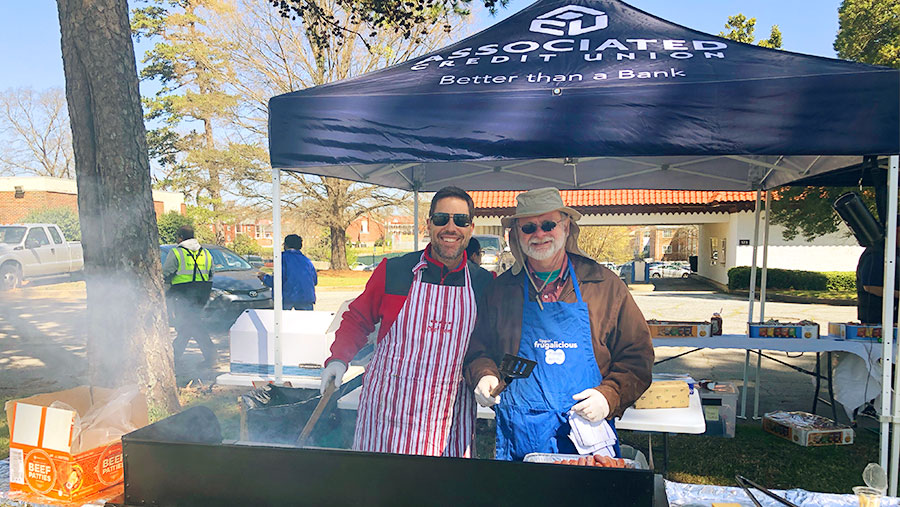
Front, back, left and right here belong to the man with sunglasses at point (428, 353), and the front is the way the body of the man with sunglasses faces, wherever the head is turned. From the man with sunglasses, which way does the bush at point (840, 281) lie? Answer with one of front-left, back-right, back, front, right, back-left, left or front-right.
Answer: back-left

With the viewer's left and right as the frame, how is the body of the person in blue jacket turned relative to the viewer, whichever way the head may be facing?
facing away from the viewer

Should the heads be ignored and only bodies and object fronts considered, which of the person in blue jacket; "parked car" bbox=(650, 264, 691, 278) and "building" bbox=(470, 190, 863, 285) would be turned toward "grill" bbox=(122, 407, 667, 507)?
the building

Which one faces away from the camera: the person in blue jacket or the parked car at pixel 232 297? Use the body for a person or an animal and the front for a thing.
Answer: the person in blue jacket

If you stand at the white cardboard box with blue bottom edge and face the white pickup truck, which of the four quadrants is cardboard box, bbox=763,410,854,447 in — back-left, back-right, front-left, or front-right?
back-right

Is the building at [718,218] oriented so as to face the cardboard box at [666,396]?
yes

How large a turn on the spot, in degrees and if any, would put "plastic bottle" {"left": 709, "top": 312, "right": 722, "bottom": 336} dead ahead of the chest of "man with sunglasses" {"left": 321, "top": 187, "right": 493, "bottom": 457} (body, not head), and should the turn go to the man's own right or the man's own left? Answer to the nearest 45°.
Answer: approximately 135° to the man's own left
